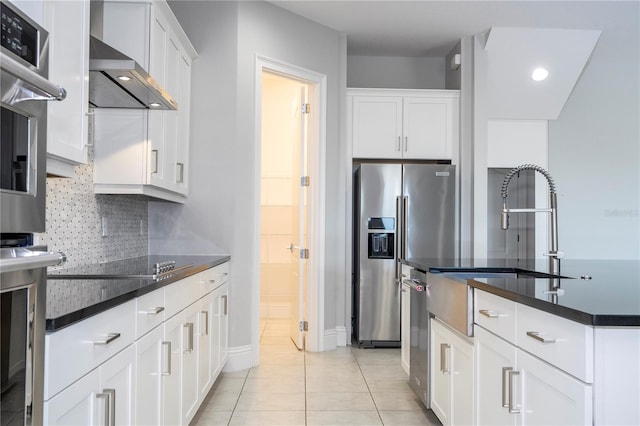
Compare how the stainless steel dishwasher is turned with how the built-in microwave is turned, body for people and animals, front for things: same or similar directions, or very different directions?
very different directions

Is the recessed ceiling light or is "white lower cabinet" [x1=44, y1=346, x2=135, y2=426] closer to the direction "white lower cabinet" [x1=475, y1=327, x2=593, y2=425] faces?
the white lower cabinet

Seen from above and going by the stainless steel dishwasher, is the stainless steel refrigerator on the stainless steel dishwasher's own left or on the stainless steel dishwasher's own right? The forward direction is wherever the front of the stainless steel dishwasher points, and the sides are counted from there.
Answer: on the stainless steel dishwasher's own right

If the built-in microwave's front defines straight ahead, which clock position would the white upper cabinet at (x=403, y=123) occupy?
The white upper cabinet is roughly at 9 o'clock from the built-in microwave.

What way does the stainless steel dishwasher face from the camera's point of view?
to the viewer's left

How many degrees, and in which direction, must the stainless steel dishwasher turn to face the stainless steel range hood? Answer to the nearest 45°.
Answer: approximately 45° to its left

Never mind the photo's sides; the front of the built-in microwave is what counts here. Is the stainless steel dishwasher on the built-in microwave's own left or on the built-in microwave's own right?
on the built-in microwave's own left

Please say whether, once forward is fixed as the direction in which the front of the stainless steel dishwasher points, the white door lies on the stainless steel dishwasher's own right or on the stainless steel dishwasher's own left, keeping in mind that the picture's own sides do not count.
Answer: on the stainless steel dishwasher's own right

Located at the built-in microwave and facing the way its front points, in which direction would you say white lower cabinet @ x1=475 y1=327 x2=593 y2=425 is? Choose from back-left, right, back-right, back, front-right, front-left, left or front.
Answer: front-left

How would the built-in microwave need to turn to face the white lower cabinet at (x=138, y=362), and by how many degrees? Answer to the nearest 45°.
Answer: approximately 90° to its left

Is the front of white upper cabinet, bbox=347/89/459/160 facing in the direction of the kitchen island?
yes

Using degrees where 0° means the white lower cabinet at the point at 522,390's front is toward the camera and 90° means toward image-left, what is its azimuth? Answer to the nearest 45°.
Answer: approximately 45°
